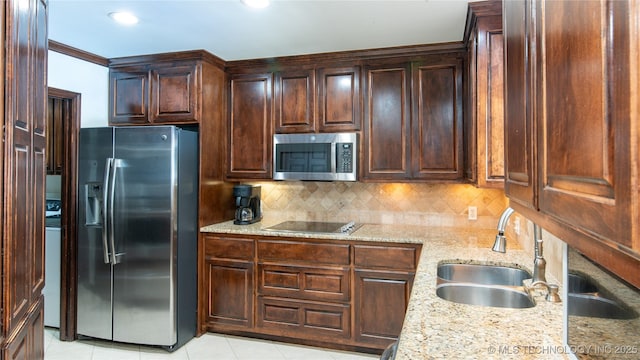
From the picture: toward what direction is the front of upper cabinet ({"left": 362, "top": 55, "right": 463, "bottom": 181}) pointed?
toward the camera

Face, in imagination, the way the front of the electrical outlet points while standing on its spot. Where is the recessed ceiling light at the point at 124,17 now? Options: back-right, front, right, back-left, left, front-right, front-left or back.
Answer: front-right

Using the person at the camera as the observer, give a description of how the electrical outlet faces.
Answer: facing the viewer

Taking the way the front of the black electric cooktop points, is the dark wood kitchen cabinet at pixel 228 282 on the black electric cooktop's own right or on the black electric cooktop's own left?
on the black electric cooktop's own right

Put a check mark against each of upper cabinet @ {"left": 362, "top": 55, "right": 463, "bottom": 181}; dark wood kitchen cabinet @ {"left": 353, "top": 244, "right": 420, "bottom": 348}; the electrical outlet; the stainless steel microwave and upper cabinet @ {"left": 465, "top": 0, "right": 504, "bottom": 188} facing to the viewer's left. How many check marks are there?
1

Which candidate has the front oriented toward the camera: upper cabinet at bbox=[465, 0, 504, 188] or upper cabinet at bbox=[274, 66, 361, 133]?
upper cabinet at bbox=[274, 66, 361, 133]

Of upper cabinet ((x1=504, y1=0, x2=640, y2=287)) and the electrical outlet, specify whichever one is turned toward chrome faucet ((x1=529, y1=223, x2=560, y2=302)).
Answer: the electrical outlet

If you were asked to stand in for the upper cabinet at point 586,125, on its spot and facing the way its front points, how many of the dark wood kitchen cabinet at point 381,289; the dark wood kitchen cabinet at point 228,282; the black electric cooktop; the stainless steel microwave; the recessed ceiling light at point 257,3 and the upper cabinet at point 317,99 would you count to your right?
6

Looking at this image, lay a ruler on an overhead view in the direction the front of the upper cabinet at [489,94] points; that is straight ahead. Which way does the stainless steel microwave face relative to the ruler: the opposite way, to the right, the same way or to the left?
to the left

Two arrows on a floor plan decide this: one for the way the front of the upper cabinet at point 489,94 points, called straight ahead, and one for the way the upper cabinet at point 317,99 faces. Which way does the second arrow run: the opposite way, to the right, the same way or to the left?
to the left

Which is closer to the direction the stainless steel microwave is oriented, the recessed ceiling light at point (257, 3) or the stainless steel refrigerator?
the recessed ceiling light

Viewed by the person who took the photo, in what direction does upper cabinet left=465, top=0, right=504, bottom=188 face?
facing to the left of the viewer

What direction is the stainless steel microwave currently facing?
toward the camera

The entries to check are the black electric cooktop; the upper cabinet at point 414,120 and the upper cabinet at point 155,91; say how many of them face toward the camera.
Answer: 3
